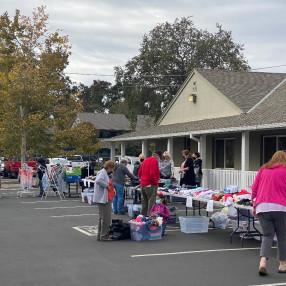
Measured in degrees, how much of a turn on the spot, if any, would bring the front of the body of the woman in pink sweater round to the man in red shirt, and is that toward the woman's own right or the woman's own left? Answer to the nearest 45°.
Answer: approximately 45° to the woman's own left

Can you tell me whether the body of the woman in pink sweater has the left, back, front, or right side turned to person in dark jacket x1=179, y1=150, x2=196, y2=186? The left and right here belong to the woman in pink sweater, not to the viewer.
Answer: front

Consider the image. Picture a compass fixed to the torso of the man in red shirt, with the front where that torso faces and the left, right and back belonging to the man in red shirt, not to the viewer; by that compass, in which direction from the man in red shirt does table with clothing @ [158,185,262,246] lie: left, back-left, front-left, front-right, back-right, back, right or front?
right

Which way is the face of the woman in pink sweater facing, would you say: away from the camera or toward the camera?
away from the camera

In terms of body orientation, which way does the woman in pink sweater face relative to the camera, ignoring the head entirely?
away from the camera

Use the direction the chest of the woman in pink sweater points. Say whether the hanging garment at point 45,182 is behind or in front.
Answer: in front

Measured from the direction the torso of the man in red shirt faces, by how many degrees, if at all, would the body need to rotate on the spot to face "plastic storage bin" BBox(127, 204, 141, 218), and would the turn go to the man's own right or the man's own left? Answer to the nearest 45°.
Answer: approximately 45° to the man's own left

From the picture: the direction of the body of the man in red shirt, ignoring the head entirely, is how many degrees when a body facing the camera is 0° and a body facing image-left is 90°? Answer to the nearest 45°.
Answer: approximately 225°

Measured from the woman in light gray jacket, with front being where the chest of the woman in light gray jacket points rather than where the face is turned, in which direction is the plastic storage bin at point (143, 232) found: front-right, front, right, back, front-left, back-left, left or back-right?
front

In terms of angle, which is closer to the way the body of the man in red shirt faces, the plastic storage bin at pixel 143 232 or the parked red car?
the parked red car

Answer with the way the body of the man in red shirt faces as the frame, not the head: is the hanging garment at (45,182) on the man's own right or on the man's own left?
on the man's own left

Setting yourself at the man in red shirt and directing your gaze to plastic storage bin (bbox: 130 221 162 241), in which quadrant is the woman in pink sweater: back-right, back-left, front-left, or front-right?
front-left

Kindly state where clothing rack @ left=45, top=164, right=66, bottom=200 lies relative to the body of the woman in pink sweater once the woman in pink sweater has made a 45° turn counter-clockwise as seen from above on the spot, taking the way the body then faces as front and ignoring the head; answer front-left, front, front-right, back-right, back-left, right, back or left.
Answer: front

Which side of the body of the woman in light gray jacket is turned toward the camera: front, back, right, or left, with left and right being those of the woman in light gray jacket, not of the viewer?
right

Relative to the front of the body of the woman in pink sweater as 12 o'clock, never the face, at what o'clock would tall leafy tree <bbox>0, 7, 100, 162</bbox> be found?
The tall leafy tree is roughly at 11 o'clock from the woman in pink sweater.
